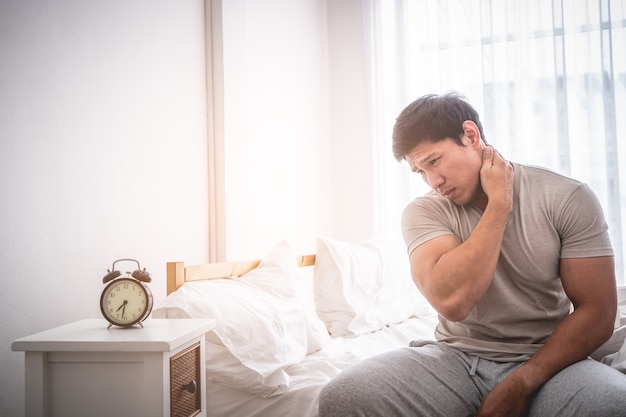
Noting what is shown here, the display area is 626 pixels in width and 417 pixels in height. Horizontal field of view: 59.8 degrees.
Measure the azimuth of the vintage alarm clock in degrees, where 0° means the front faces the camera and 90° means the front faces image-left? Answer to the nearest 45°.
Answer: approximately 0°

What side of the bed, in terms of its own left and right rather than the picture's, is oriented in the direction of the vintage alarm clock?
right

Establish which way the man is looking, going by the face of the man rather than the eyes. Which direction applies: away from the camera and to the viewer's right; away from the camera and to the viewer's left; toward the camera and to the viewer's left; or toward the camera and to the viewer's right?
toward the camera and to the viewer's left

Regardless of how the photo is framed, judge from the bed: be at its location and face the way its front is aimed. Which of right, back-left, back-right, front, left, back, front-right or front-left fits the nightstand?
right

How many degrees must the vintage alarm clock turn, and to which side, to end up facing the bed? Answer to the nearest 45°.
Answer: approximately 135° to its left
